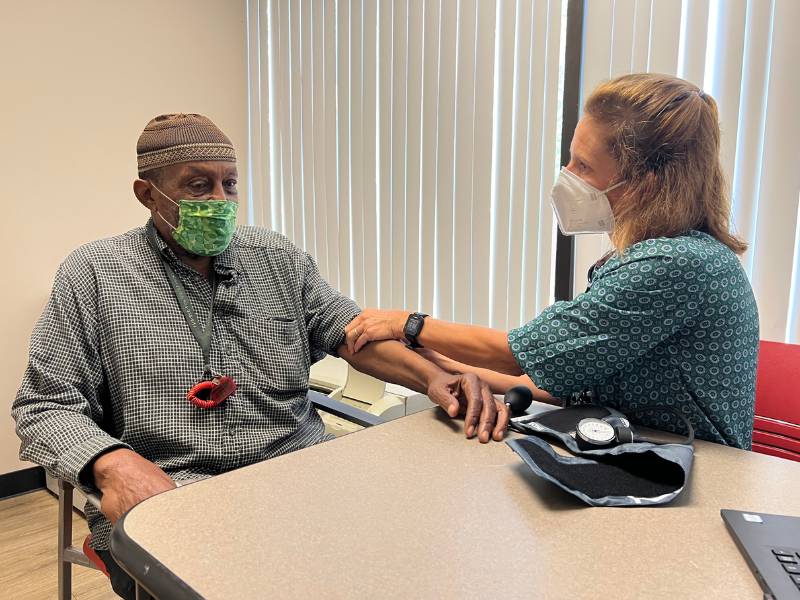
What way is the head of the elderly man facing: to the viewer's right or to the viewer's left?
to the viewer's right

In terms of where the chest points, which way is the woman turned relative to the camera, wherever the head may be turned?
to the viewer's left

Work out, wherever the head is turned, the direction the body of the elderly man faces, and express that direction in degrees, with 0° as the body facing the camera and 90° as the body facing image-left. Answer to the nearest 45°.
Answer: approximately 315°

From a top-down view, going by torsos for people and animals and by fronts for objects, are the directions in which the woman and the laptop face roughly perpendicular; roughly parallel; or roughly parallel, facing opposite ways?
roughly perpendicular

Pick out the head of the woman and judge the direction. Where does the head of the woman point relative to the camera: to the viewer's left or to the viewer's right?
to the viewer's left
